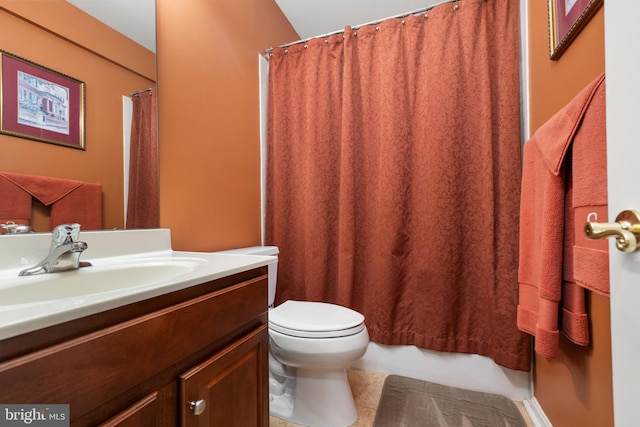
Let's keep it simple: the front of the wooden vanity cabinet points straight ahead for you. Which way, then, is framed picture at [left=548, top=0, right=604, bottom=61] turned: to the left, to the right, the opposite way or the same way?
the opposite way

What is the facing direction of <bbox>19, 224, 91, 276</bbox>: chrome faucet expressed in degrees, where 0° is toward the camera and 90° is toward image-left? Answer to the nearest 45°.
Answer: approximately 315°

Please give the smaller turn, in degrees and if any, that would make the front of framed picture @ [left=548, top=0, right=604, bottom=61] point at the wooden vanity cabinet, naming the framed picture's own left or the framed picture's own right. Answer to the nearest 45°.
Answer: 0° — it already faces it

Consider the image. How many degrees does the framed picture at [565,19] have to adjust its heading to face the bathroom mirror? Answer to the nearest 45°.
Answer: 0° — it already faces it

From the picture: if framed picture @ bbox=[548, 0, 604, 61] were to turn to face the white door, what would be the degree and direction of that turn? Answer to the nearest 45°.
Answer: approximately 45° to its left

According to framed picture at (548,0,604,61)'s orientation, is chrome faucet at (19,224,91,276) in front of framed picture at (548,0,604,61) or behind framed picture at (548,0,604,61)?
in front

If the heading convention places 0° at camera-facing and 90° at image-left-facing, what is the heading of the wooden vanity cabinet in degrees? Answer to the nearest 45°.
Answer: approximately 315°

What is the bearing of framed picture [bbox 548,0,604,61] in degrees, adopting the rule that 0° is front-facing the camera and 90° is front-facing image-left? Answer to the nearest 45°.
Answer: approximately 45°

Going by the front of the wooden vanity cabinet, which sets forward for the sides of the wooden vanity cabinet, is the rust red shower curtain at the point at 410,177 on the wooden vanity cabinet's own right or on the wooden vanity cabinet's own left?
on the wooden vanity cabinet's own left

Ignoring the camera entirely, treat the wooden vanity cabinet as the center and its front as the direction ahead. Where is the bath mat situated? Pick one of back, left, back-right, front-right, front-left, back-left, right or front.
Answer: front-left

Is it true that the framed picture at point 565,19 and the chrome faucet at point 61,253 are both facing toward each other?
yes
